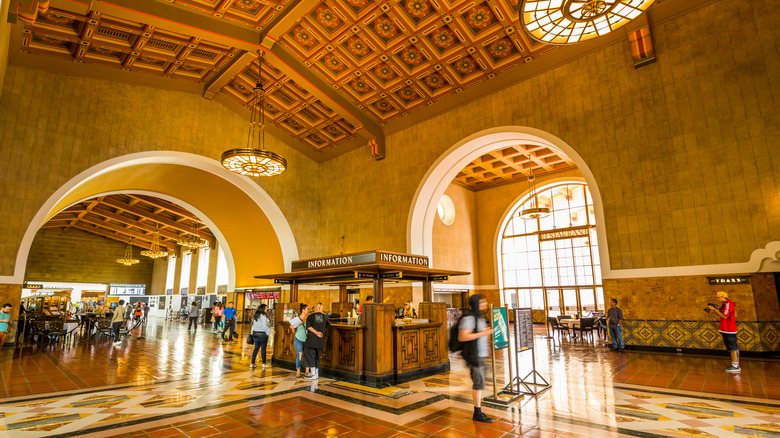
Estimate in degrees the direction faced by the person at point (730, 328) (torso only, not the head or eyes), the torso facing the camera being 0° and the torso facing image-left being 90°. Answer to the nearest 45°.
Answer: approximately 90°

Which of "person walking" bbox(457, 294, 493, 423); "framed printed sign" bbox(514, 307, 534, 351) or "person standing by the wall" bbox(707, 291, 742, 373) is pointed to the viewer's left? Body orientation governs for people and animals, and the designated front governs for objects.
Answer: "person standing by the wall" bbox(707, 291, 742, 373)

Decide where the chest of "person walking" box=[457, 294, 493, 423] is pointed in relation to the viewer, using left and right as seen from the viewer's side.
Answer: facing to the right of the viewer

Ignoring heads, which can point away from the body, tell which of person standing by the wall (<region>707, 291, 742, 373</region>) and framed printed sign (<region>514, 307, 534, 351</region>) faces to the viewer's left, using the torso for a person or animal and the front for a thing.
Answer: the person standing by the wall

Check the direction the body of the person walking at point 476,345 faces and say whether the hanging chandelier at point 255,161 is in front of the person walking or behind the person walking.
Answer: behind

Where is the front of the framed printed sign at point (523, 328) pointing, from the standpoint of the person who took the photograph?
facing the viewer and to the right of the viewer

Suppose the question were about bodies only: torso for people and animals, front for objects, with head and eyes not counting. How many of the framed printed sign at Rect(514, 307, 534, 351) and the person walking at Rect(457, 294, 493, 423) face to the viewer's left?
0

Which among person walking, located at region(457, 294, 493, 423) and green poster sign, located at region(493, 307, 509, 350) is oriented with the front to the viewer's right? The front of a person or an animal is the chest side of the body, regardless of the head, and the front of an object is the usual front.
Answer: the person walking
